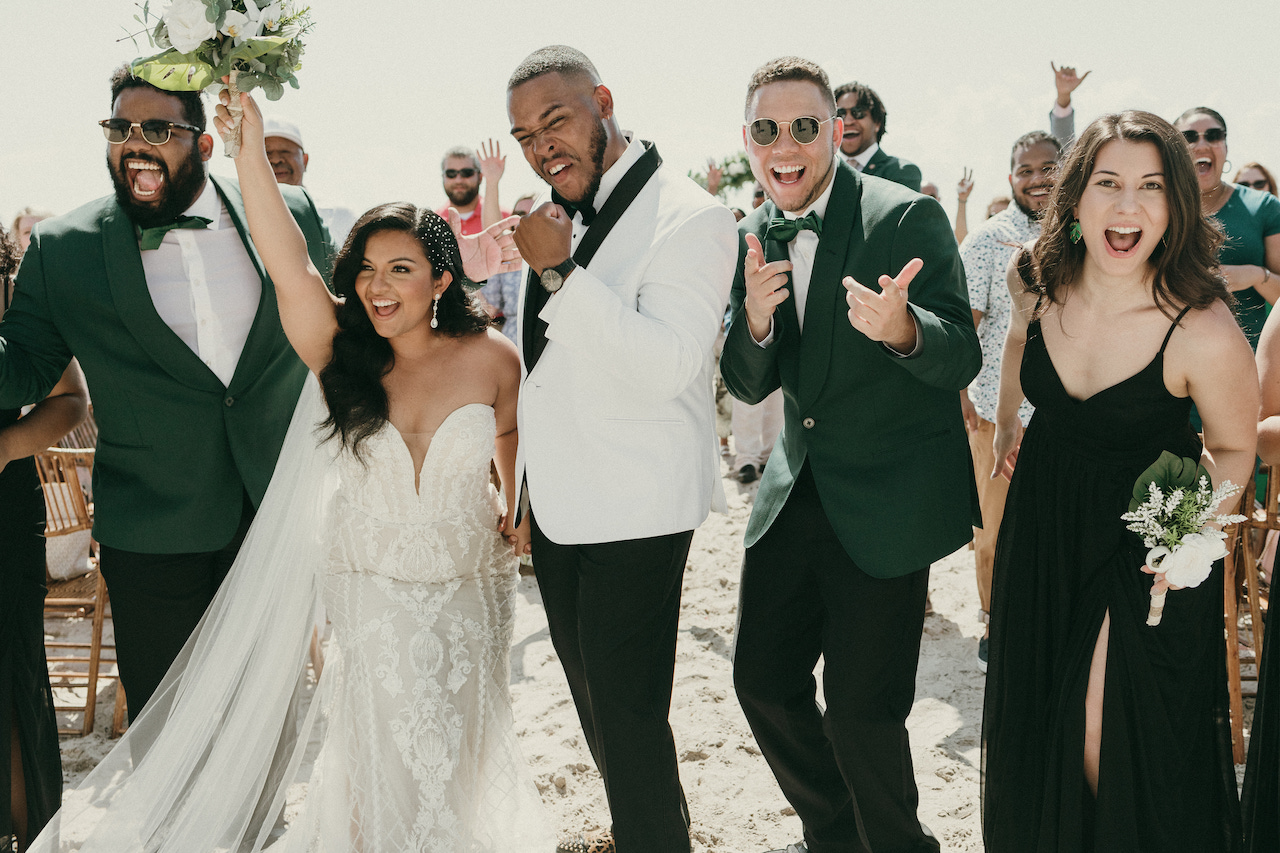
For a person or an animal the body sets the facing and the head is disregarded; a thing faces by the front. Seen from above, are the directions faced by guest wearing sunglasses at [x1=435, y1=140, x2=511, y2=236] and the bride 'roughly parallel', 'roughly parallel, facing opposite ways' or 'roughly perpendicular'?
roughly parallel

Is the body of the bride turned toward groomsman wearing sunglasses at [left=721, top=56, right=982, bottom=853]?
no

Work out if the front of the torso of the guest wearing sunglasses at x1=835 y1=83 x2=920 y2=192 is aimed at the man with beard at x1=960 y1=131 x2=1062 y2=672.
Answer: no

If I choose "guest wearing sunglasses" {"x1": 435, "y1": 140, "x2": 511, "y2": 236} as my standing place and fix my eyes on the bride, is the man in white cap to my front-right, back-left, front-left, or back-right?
front-right

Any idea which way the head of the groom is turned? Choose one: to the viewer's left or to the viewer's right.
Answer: to the viewer's left

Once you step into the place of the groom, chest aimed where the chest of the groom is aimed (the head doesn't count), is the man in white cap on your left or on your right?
on your right

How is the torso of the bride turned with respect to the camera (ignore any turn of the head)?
toward the camera

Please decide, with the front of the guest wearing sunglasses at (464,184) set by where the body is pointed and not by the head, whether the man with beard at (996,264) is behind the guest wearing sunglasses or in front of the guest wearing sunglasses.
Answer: in front

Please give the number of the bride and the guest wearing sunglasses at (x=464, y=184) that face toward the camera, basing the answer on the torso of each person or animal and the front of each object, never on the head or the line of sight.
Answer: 2

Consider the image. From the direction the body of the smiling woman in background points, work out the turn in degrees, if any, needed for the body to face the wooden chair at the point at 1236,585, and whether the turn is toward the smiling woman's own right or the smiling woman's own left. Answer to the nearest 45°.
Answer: approximately 45° to the smiling woman's own left

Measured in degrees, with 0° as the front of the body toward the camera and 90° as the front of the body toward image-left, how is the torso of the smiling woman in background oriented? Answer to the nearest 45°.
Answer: approximately 45°

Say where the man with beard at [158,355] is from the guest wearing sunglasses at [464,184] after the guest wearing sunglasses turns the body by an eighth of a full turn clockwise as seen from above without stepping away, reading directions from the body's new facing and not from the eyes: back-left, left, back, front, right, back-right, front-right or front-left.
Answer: front-left

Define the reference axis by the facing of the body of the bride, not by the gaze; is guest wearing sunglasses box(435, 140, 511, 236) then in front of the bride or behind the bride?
behind

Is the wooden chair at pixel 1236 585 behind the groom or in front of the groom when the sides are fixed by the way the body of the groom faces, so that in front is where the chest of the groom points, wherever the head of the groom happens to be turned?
behind

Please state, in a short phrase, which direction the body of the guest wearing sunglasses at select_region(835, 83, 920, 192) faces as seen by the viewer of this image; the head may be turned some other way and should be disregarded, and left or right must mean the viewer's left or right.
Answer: facing the viewer and to the left of the viewer
